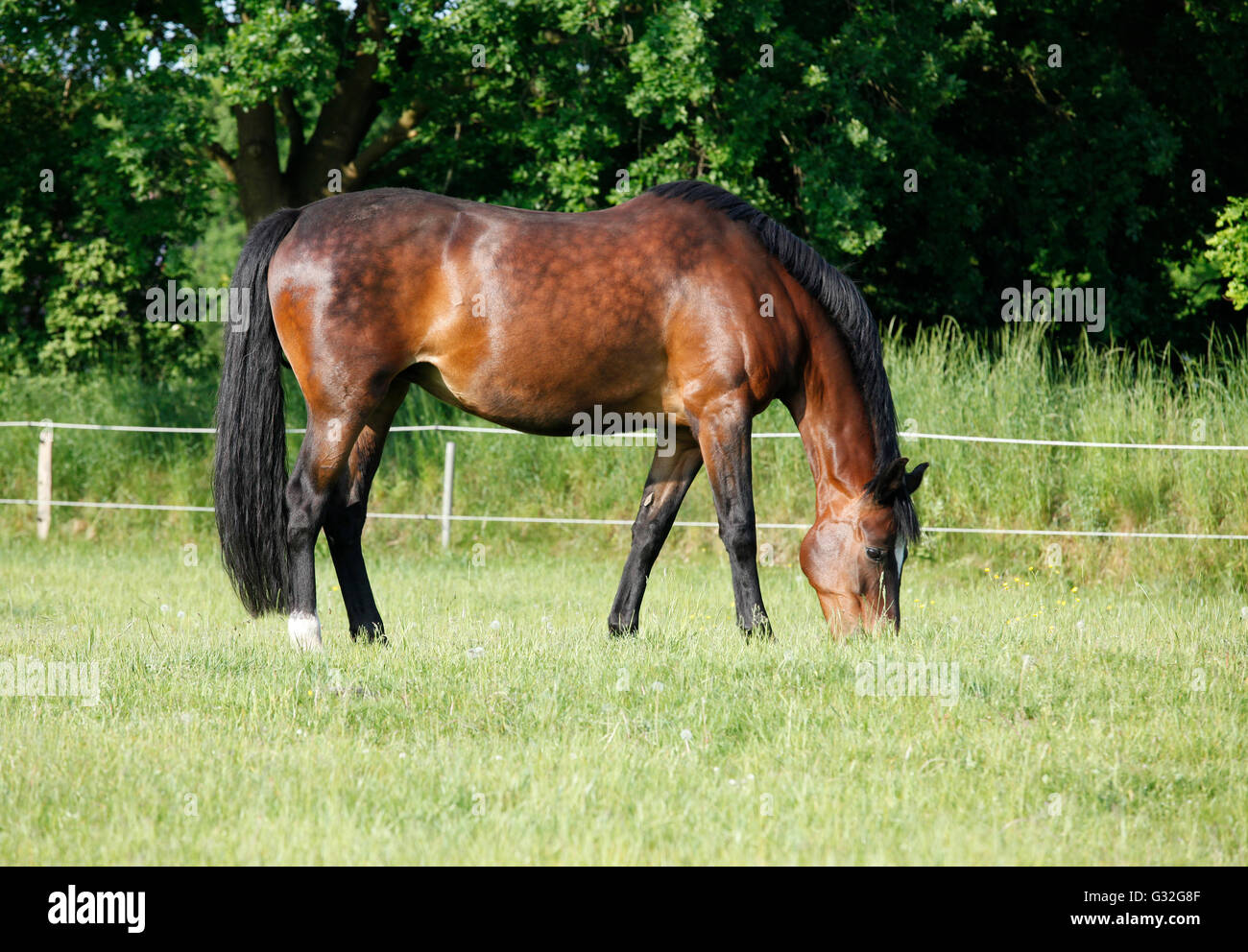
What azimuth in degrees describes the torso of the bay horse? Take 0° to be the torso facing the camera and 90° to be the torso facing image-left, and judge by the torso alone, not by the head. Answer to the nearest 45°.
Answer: approximately 270°

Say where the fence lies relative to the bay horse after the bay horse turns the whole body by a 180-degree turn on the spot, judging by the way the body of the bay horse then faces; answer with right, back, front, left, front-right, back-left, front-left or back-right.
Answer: right
